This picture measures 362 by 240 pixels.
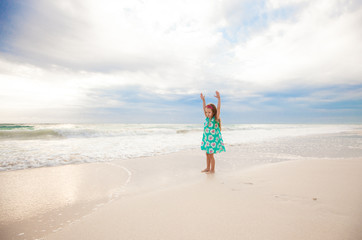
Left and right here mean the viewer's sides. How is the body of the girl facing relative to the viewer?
facing the viewer and to the left of the viewer
